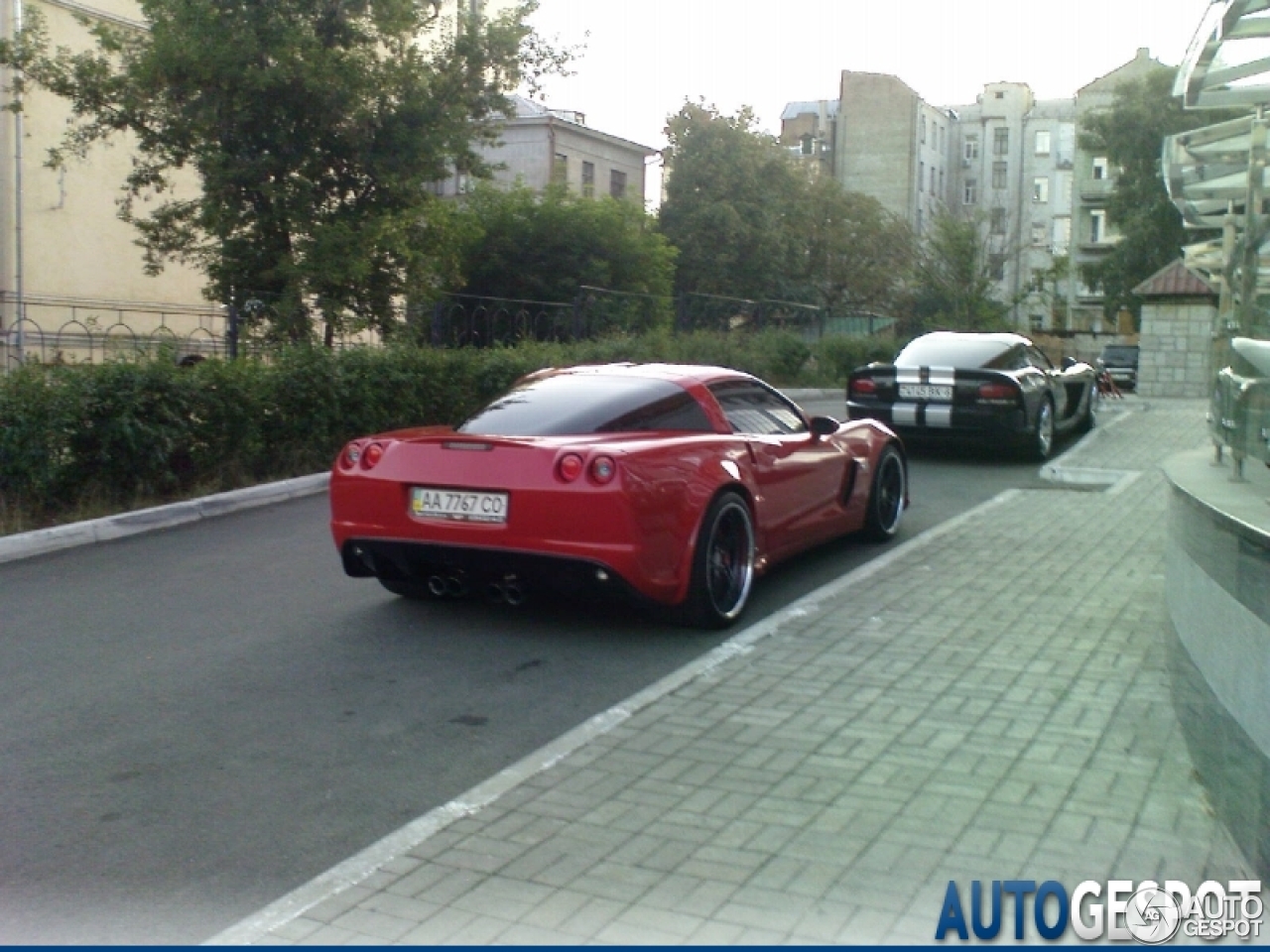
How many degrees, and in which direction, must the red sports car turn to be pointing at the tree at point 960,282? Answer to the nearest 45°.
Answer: approximately 45° to its left

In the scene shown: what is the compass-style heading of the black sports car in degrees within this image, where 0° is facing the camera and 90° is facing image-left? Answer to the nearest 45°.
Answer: approximately 225°

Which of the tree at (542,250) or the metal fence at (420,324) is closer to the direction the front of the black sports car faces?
the tree

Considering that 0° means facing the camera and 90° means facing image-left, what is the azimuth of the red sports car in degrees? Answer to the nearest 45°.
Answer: approximately 225°

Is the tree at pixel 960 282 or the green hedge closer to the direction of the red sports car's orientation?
the tree

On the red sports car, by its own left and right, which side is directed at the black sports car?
front

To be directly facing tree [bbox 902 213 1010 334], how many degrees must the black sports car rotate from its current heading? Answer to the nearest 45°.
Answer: approximately 45° to its left

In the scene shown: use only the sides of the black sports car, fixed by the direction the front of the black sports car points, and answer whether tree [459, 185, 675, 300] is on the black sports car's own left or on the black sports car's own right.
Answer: on the black sports car's own left

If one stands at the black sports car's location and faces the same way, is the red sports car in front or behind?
behind

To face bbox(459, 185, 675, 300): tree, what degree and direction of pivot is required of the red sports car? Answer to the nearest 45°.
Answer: approximately 45° to its left
